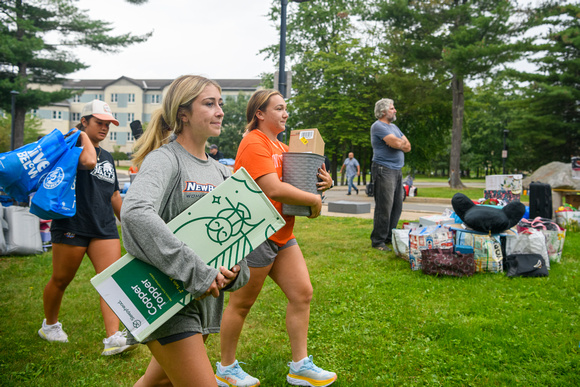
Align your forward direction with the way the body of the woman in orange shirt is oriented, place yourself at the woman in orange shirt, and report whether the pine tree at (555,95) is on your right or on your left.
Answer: on your left

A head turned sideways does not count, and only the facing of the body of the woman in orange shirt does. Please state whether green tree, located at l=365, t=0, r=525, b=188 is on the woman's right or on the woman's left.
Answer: on the woman's left

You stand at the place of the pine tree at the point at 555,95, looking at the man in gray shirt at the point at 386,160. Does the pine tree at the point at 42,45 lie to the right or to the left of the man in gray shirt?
right

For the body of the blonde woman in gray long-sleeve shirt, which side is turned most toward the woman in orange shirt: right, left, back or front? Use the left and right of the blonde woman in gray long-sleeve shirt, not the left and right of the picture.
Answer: left

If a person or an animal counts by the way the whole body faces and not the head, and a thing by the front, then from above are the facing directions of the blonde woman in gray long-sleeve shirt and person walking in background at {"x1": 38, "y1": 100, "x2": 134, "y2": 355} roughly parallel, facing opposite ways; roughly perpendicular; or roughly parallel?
roughly parallel

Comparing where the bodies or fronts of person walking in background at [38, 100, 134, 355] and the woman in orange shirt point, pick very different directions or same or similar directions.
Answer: same or similar directions

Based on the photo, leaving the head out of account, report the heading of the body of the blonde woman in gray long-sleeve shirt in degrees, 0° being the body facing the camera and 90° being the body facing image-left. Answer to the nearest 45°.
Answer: approximately 315°

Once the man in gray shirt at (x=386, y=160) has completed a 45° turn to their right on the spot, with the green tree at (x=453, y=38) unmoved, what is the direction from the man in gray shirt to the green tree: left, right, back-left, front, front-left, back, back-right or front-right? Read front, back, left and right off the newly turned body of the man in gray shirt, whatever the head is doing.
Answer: back-left

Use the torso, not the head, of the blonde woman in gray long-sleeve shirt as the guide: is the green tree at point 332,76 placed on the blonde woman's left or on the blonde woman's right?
on the blonde woman's left
